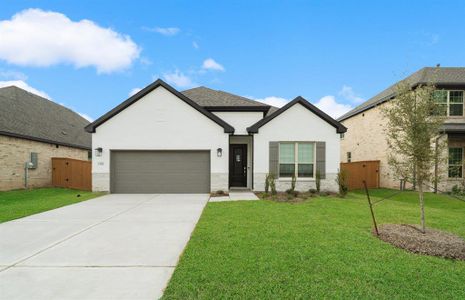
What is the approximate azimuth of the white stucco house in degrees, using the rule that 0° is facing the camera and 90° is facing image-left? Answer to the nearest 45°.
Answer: approximately 0°

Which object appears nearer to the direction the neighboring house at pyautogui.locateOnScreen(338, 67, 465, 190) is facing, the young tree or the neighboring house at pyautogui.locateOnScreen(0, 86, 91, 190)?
the young tree

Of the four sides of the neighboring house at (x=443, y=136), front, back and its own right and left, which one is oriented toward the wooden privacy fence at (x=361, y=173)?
right

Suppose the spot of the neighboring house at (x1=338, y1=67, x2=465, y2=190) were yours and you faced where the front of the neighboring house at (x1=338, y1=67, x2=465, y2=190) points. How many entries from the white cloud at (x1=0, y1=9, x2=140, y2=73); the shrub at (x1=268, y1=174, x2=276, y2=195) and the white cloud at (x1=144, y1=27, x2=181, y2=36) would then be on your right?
3

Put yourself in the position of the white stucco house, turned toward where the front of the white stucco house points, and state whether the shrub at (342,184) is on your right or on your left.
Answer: on your left

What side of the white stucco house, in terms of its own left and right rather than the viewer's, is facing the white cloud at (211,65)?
back

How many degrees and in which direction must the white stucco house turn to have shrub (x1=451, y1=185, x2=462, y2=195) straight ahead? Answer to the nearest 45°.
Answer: approximately 90° to its left

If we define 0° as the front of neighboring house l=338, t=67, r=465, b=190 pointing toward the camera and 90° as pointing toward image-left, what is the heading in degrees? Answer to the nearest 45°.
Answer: approximately 315°
